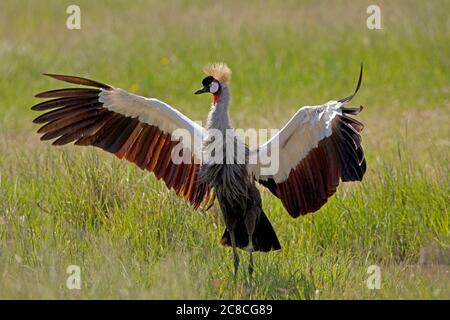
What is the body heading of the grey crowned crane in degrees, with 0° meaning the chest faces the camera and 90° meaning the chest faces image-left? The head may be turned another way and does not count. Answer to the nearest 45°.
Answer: approximately 45°
